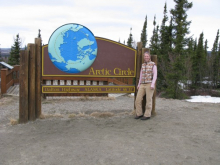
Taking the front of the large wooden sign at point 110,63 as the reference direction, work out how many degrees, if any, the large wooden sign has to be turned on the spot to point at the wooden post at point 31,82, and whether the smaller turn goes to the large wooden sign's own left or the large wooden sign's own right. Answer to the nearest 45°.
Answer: approximately 90° to the large wooden sign's own right

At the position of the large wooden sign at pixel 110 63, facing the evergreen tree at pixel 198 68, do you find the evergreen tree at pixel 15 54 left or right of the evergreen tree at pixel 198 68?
left

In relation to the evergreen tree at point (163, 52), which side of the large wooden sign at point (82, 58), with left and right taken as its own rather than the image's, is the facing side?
back

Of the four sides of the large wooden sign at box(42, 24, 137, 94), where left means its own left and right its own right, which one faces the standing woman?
left

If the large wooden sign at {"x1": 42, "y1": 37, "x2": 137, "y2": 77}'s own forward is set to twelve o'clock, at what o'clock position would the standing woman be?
The standing woman is roughly at 10 o'clock from the large wooden sign.

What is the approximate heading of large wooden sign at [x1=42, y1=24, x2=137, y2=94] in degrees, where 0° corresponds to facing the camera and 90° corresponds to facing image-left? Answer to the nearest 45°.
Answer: approximately 0°

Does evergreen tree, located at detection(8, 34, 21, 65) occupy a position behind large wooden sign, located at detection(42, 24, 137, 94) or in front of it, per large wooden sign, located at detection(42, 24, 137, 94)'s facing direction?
behind

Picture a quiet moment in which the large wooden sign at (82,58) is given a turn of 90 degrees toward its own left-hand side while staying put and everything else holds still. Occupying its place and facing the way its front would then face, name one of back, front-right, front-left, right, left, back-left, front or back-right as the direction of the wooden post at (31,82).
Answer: back

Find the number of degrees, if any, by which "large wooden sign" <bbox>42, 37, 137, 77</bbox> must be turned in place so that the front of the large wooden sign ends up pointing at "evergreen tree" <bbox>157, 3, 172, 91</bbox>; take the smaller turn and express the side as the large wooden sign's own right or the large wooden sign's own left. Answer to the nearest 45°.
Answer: approximately 180°

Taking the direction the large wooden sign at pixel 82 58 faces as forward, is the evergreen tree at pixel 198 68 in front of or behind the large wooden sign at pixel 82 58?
behind

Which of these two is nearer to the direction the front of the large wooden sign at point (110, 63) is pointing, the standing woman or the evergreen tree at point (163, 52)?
the standing woman

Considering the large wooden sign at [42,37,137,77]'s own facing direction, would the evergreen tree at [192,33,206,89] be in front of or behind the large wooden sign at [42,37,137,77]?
behind

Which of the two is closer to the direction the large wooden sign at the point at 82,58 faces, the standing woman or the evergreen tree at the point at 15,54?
the standing woman
